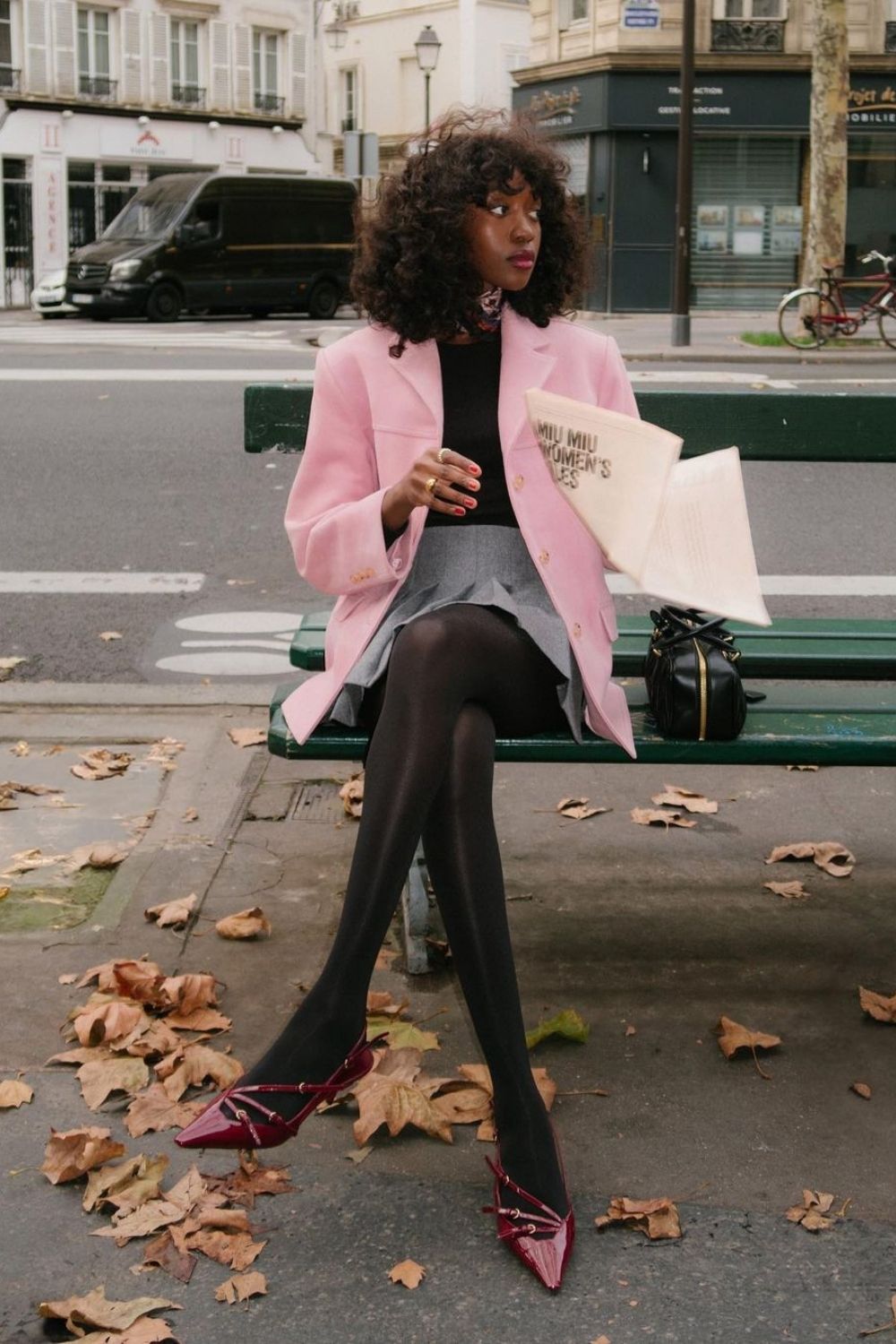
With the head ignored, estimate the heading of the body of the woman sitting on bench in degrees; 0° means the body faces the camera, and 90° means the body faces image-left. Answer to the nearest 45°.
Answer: approximately 0°

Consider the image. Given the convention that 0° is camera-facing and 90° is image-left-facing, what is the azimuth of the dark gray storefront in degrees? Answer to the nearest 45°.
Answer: approximately 0°

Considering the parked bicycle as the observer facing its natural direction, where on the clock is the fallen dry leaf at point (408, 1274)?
The fallen dry leaf is roughly at 3 o'clock from the parked bicycle.

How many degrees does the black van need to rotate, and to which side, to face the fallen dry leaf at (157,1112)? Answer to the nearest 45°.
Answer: approximately 45° to its left

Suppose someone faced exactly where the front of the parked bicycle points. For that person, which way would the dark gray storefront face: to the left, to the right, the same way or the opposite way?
to the right

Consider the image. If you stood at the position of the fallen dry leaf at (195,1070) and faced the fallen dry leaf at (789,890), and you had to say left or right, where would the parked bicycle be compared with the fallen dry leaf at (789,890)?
left

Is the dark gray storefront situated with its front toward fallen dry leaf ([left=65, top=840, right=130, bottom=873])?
yes

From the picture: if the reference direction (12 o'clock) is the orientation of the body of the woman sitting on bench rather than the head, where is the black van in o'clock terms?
The black van is roughly at 6 o'clock from the woman sitting on bench.

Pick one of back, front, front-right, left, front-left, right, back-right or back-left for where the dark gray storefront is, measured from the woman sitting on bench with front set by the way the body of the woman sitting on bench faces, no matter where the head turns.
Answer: back

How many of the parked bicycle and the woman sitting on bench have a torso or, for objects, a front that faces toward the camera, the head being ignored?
1

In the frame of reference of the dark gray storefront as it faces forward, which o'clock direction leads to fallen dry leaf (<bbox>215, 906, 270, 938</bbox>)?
The fallen dry leaf is roughly at 12 o'clock from the dark gray storefront.

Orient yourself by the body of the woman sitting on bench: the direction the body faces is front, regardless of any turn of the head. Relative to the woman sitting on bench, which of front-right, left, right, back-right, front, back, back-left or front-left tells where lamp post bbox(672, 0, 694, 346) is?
back

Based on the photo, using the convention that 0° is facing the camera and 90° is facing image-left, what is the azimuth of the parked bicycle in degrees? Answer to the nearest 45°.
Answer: approximately 270°

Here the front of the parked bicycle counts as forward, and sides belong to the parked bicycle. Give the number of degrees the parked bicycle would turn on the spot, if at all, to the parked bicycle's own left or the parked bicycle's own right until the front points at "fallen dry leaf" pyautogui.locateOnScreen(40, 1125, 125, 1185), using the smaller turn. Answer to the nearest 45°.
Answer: approximately 90° to the parked bicycle's own right

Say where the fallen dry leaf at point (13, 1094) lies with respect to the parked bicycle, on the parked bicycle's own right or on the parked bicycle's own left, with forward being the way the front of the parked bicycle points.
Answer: on the parked bicycle's own right

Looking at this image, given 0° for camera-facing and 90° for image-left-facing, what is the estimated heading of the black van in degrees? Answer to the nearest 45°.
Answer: approximately 45°

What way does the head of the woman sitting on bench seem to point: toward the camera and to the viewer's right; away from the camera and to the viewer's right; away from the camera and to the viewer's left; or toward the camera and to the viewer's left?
toward the camera and to the viewer's right
